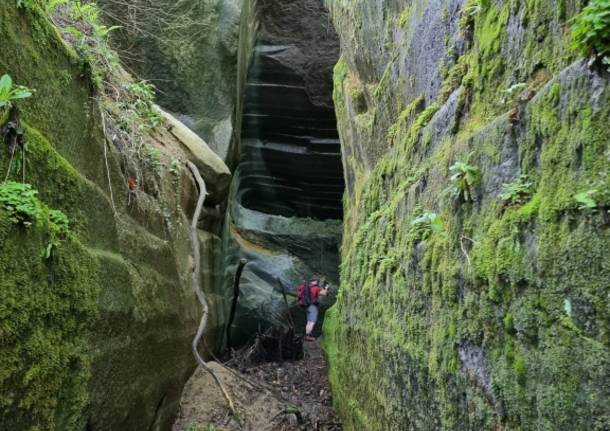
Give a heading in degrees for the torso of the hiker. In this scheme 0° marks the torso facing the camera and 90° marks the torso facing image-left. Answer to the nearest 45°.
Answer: approximately 270°

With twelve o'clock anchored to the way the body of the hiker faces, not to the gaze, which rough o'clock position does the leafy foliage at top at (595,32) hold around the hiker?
The leafy foliage at top is roughly at 3 o'clock from the hiker.

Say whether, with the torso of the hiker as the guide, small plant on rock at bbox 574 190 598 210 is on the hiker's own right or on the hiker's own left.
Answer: on the hiker's own right

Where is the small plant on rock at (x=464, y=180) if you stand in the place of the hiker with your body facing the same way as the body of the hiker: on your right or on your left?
on your right

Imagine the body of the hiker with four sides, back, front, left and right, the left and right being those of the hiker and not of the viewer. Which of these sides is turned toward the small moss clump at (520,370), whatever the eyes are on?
right
